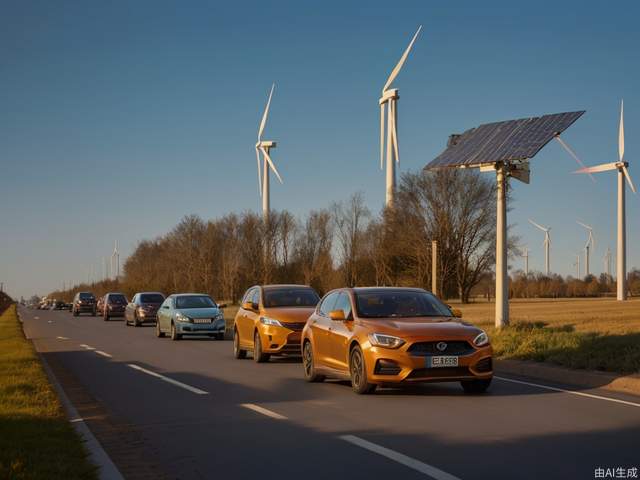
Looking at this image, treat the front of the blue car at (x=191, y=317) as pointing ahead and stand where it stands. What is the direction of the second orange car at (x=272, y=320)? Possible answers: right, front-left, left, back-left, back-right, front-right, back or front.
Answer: front-right

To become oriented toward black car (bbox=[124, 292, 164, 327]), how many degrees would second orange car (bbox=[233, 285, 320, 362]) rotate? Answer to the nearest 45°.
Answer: approximately 135° to its left

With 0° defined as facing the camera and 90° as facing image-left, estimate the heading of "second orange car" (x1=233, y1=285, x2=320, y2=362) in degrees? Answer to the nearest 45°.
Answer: approximately 315°

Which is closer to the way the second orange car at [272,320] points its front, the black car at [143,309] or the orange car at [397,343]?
the orange car

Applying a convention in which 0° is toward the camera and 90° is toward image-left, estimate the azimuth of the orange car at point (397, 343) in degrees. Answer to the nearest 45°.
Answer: approximately 315°

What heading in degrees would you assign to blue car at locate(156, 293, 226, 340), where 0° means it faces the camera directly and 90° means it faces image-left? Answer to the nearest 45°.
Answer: approximately 315°

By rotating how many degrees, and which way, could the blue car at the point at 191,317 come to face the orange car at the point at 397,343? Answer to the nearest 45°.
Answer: approximately 45° to its right

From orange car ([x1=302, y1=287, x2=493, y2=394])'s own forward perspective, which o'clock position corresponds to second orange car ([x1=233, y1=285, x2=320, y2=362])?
The second orange car is roughly at 7 o'clock from the orange car.

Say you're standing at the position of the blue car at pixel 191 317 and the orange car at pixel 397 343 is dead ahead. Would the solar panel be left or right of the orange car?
left

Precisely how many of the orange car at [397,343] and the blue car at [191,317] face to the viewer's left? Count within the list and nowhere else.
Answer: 0

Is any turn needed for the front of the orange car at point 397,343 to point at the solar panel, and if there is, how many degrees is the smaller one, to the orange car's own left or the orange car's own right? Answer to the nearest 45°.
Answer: approximately 135° to the orange car's own left
